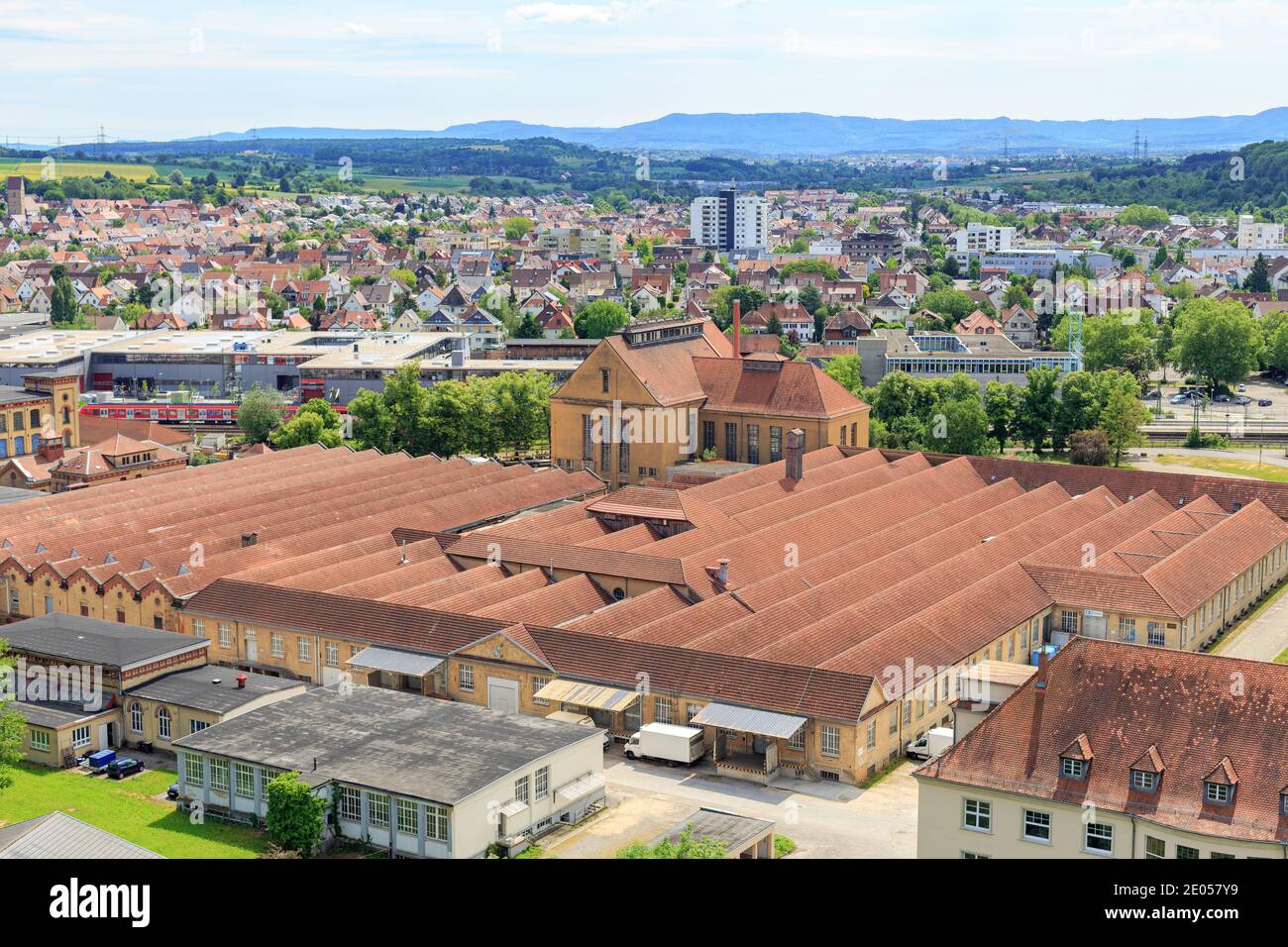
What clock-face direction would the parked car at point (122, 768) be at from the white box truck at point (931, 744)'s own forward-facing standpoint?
The parked car is roughly at 1 o'clock from the white box truck.

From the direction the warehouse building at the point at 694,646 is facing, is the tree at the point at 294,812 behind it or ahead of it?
ahead

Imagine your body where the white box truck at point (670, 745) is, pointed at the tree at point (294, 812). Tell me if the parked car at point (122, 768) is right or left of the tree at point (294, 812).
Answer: right

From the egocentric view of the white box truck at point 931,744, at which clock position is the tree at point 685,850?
The tree is roughly at 11 o'clock from the white box truck.

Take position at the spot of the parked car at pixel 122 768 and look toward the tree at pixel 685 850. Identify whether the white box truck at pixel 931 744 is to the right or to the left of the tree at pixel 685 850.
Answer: left

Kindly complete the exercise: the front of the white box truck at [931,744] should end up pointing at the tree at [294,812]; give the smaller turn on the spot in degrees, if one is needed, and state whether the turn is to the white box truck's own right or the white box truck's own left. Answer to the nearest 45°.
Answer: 0° — it already faces it

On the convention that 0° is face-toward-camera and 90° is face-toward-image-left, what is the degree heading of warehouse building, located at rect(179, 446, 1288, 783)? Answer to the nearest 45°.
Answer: approximately 45°

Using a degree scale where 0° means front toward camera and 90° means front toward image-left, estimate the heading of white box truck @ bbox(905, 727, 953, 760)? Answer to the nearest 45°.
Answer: approximately 45°

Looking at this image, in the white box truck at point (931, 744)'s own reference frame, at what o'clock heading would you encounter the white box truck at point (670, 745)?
the white box truck at point (670, 745) is roughly at 1 o'clock from the white box truck at point (931, 744).
